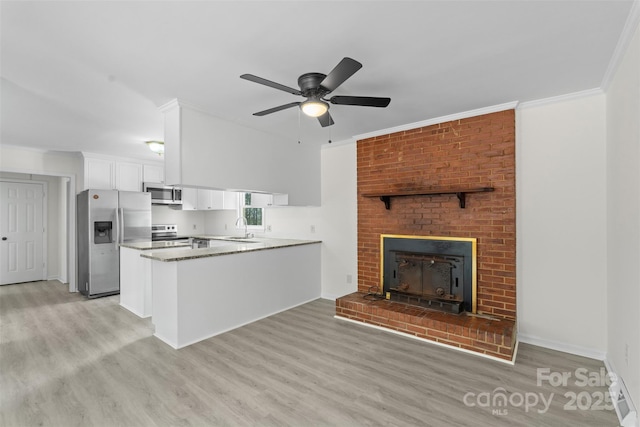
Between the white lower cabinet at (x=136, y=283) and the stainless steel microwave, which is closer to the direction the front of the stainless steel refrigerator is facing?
the white lower cabinet

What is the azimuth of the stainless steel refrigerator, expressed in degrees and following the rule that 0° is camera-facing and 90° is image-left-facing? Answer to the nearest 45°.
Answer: approximately 0°

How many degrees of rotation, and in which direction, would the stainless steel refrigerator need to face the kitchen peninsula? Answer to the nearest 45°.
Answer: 0° — it already faces it

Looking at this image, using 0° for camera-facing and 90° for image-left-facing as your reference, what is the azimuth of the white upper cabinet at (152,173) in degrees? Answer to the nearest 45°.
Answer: approximately 315°

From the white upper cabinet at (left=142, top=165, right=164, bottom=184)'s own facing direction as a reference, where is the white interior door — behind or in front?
behind

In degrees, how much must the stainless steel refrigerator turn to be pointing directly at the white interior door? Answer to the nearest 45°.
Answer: approximately 135° to its right
